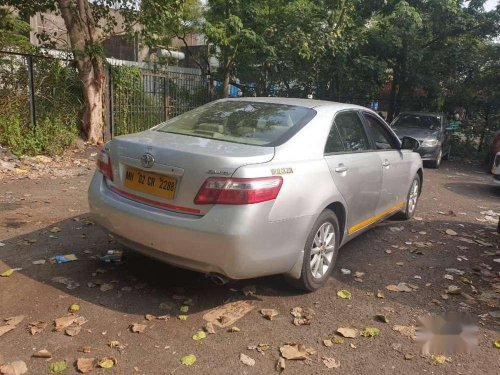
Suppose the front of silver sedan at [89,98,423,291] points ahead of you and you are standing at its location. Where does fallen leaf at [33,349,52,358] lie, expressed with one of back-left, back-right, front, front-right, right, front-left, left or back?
back

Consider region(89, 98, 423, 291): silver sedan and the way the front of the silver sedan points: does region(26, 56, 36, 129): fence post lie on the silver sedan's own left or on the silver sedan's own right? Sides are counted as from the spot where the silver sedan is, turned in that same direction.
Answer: on the silver sedan's own left

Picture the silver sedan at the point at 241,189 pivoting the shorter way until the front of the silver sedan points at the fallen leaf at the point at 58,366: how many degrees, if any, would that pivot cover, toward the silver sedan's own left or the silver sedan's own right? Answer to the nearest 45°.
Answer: approximately 180°

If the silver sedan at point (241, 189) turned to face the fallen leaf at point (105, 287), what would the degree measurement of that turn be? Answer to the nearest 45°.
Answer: approximately 135° to its left

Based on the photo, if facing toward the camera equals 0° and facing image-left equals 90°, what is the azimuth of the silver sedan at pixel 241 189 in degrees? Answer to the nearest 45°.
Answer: approximately 225°

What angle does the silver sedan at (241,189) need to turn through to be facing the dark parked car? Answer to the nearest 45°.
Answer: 0° — it already faces it

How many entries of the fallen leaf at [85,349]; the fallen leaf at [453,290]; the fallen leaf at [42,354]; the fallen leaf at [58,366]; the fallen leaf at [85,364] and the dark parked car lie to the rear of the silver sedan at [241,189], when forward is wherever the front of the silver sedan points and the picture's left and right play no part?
4

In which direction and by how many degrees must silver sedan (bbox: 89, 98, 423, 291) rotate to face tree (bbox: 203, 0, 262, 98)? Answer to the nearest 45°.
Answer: approximately 45° to its left

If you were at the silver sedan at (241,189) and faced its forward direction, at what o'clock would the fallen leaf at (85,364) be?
The fallen leaf is roughly at 6 o'clock from the silver sedan.

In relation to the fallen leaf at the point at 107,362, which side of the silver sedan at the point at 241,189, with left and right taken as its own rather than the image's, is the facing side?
back

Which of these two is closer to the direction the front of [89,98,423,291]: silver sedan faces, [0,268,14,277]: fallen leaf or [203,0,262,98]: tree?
the tree

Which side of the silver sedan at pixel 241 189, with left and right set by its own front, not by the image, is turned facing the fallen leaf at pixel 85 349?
back

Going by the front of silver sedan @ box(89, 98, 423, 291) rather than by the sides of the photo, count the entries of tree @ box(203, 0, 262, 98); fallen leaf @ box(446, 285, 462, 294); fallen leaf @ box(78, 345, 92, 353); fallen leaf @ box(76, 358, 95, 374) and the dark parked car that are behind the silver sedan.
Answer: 2
